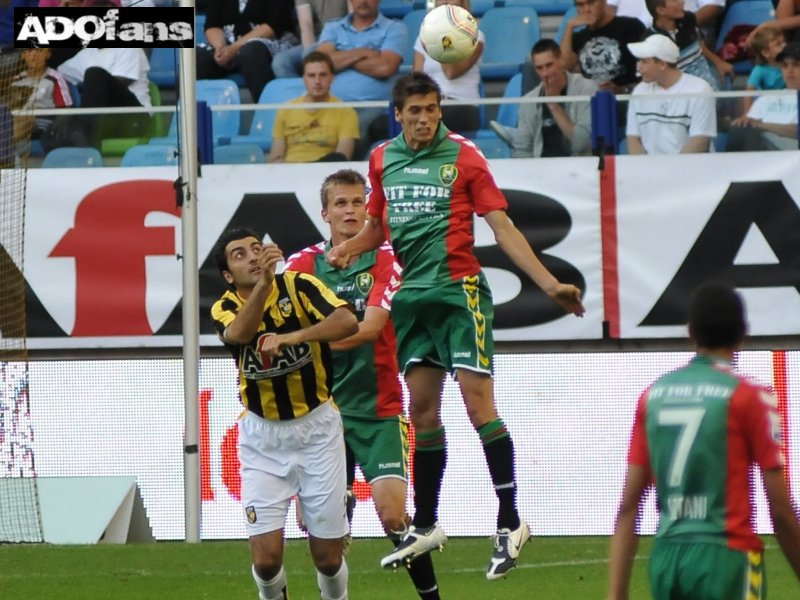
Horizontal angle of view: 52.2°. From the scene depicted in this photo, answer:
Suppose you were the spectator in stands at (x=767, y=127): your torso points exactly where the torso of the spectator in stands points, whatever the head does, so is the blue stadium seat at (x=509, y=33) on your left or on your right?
on your right

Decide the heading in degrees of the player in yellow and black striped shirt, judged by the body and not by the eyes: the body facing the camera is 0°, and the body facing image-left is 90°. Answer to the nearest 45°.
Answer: approximately 0°

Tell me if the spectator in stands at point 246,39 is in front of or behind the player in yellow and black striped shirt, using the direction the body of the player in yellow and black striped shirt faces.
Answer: behind

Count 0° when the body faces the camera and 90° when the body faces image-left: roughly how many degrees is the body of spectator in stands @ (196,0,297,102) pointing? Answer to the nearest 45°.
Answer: approximately 45°

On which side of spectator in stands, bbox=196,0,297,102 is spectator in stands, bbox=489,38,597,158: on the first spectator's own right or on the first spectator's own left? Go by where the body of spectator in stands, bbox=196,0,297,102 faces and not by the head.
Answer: on the first spectator's own left

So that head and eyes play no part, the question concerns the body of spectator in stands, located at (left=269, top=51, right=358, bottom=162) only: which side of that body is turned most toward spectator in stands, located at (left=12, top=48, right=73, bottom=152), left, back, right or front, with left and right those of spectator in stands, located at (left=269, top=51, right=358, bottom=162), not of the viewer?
right
